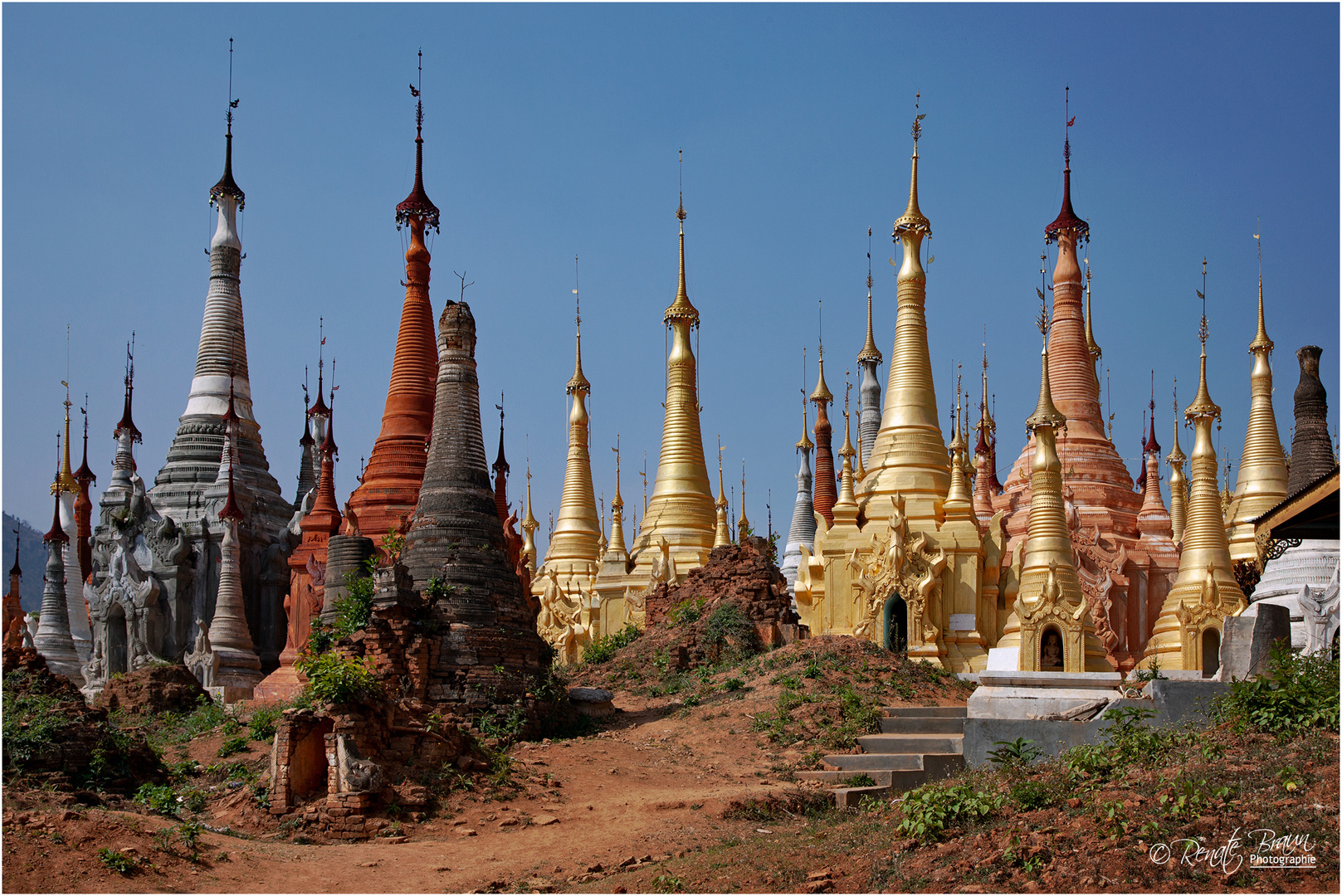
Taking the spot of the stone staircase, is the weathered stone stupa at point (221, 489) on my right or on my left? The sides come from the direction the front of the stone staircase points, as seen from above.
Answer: on my right

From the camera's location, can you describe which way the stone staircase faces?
facing the viewer and to the left of the viewer

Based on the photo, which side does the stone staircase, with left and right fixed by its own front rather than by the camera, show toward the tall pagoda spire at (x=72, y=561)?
right

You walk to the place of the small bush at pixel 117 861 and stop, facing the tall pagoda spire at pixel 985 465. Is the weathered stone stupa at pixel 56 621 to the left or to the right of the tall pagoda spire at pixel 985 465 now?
left

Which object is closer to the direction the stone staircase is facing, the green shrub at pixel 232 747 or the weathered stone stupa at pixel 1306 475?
the green shrub

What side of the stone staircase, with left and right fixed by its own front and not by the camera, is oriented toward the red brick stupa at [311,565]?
right

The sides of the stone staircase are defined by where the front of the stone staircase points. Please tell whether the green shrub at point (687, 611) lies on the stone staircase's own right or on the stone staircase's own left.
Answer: on the stone staircase's own right

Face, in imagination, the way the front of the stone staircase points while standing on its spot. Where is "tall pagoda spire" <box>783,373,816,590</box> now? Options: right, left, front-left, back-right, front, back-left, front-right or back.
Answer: back-right

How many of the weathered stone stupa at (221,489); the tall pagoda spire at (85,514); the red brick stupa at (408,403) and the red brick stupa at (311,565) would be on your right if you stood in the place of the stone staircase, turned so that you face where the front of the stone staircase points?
4

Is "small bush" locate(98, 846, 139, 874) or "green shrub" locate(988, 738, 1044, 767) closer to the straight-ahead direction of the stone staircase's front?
the small bush

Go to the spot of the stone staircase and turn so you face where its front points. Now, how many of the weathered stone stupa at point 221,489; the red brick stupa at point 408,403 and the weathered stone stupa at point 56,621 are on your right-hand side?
3

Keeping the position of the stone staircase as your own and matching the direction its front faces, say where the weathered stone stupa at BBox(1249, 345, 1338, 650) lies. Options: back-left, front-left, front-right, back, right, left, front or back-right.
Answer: back
